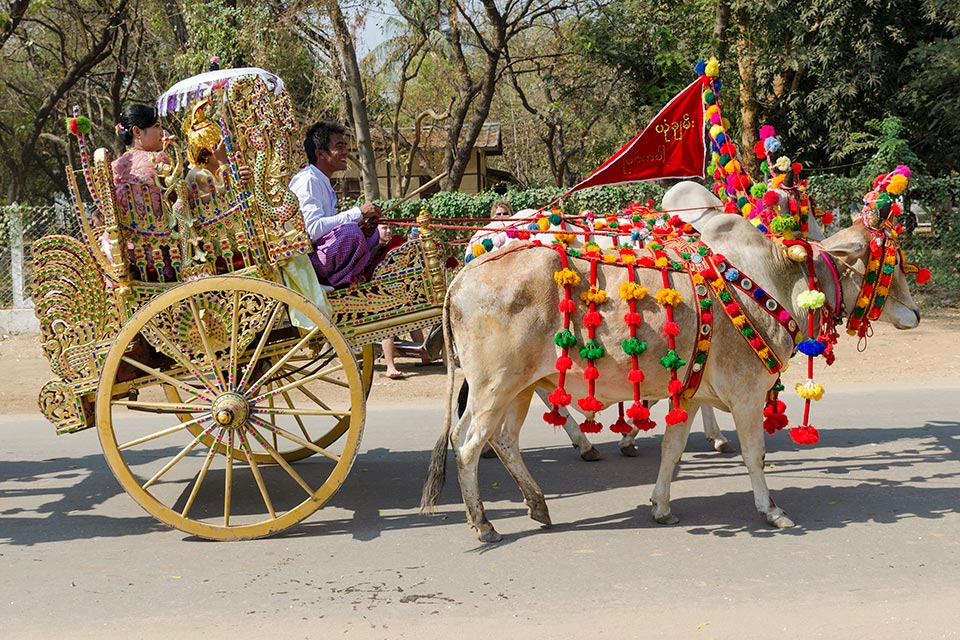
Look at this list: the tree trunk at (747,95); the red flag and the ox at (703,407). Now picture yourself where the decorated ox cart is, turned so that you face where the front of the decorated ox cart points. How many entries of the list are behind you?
0

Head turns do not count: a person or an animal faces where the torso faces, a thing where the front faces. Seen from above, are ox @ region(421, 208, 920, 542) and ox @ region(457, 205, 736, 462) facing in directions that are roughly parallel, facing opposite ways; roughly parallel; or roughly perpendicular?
roughly parallel

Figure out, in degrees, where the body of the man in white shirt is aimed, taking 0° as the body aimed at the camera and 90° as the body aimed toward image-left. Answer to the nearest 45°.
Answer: approximately 270°

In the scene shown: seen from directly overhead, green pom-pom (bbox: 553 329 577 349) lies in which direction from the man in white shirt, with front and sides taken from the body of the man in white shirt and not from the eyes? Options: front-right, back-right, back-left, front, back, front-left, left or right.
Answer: front-right

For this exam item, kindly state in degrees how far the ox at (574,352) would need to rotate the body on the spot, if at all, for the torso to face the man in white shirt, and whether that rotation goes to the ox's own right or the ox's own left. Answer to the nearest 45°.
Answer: approximately 180°

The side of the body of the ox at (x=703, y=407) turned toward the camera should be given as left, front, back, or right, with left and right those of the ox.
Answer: right

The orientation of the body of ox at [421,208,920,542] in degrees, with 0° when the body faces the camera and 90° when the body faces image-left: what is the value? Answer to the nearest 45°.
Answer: approximately 270°

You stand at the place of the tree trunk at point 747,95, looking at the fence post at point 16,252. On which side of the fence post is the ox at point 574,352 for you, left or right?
left

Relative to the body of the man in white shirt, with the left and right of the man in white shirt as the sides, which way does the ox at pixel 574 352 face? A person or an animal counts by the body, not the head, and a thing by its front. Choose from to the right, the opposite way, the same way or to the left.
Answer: the same way

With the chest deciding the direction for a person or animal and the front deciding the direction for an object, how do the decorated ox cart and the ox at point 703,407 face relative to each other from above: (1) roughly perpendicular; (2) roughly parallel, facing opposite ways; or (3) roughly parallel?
roughly parallel

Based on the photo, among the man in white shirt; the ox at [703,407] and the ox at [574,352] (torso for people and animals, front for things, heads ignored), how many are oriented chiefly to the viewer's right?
3

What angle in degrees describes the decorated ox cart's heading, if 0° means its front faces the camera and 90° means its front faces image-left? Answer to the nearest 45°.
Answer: approximately 270°

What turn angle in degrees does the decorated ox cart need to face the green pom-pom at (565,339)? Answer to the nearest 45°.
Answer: approximately 45° to its right

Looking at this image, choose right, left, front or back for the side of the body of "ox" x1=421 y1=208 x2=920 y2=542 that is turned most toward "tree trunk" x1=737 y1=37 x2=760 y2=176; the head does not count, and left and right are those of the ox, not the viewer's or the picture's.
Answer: left
